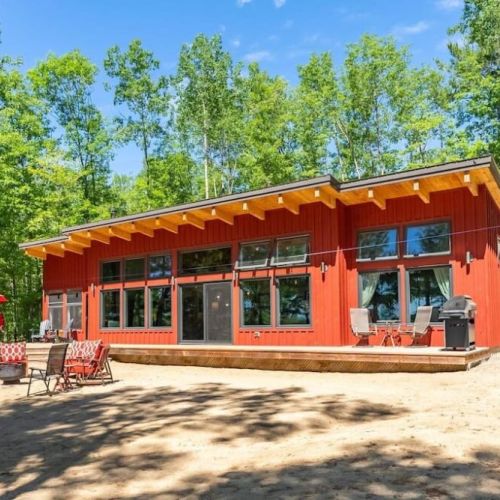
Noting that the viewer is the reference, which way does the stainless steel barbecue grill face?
facing the viewer and to the left of the viewer

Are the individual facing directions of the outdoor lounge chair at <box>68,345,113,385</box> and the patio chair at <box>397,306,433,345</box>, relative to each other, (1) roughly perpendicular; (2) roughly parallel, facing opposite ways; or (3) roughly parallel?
roughly parallel

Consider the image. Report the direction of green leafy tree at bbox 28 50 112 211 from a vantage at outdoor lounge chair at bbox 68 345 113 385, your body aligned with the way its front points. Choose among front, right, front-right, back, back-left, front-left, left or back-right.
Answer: right

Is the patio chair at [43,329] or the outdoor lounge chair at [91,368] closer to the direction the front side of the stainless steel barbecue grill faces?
the outdoor lounge chair

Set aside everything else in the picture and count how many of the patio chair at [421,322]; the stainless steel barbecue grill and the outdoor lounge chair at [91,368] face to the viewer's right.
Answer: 0

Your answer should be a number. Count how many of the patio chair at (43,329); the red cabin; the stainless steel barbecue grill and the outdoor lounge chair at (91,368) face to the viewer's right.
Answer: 0

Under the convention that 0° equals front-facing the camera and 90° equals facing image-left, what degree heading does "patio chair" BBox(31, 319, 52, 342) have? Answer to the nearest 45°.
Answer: approximately 45°

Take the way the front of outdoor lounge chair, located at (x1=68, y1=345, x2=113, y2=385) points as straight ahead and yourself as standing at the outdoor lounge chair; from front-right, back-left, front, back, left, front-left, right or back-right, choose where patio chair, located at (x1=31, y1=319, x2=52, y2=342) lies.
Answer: right

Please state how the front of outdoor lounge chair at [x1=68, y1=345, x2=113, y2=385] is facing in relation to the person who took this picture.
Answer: facing to the left of the viewer

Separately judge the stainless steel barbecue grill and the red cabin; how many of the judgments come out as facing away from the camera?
0

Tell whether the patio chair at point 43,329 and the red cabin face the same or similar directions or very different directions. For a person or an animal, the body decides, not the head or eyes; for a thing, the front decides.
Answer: same or similar directions

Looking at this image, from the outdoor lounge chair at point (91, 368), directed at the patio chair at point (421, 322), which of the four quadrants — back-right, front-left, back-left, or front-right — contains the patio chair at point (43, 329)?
back-left

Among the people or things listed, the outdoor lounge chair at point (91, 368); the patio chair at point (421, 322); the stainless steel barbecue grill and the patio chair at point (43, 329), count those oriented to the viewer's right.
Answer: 0

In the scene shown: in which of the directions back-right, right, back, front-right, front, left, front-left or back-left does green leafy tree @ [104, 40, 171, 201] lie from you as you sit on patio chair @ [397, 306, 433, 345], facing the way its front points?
right
